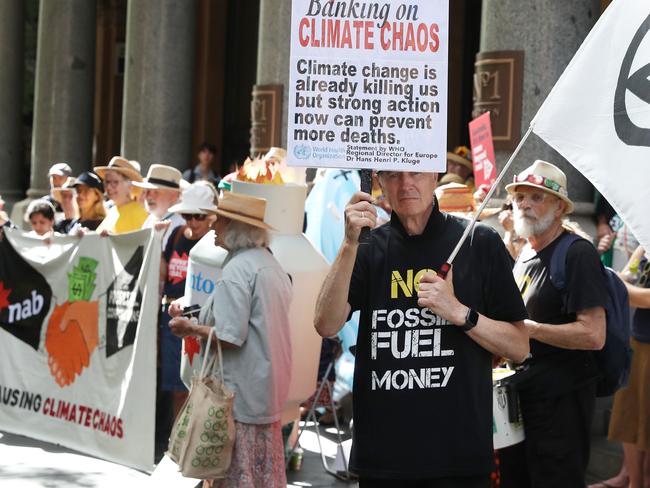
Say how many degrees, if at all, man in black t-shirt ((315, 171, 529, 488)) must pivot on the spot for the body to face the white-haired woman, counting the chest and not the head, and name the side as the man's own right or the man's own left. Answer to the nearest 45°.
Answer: approximately 135° to the man's own right

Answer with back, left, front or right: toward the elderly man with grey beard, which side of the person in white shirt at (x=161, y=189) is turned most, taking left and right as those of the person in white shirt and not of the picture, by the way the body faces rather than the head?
left

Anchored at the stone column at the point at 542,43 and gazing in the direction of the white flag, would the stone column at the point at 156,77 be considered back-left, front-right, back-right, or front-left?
back-right

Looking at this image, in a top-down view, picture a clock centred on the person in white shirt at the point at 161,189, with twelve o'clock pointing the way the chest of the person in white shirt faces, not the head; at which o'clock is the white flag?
The white flag is roughly at 10 o'clock from the person in white shirt.

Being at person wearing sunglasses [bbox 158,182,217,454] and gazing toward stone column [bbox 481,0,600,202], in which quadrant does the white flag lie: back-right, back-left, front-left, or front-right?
front-right

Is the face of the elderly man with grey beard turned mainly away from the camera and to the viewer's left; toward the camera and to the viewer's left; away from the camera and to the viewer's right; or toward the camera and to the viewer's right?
toward the camera and to the viewer's left

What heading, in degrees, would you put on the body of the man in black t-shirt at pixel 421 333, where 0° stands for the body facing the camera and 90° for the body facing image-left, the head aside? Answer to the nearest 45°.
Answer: approximately 0°

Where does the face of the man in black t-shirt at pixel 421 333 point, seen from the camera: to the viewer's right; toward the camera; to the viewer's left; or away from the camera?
toward the camera

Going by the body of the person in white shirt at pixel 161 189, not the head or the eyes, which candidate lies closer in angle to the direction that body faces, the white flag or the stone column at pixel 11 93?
the white flag

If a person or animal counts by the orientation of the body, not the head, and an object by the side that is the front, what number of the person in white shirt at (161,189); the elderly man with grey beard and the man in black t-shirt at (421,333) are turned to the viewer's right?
0

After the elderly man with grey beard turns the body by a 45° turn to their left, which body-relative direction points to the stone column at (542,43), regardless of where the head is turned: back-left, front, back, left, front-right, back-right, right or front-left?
back

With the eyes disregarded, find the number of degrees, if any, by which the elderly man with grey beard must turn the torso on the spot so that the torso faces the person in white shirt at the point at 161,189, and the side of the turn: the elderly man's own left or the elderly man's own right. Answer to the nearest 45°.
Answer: approximately 90° to the elderly man's own right
